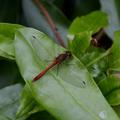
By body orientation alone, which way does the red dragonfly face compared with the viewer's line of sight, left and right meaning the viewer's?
facing away from the viewer and to the right of the viewer
